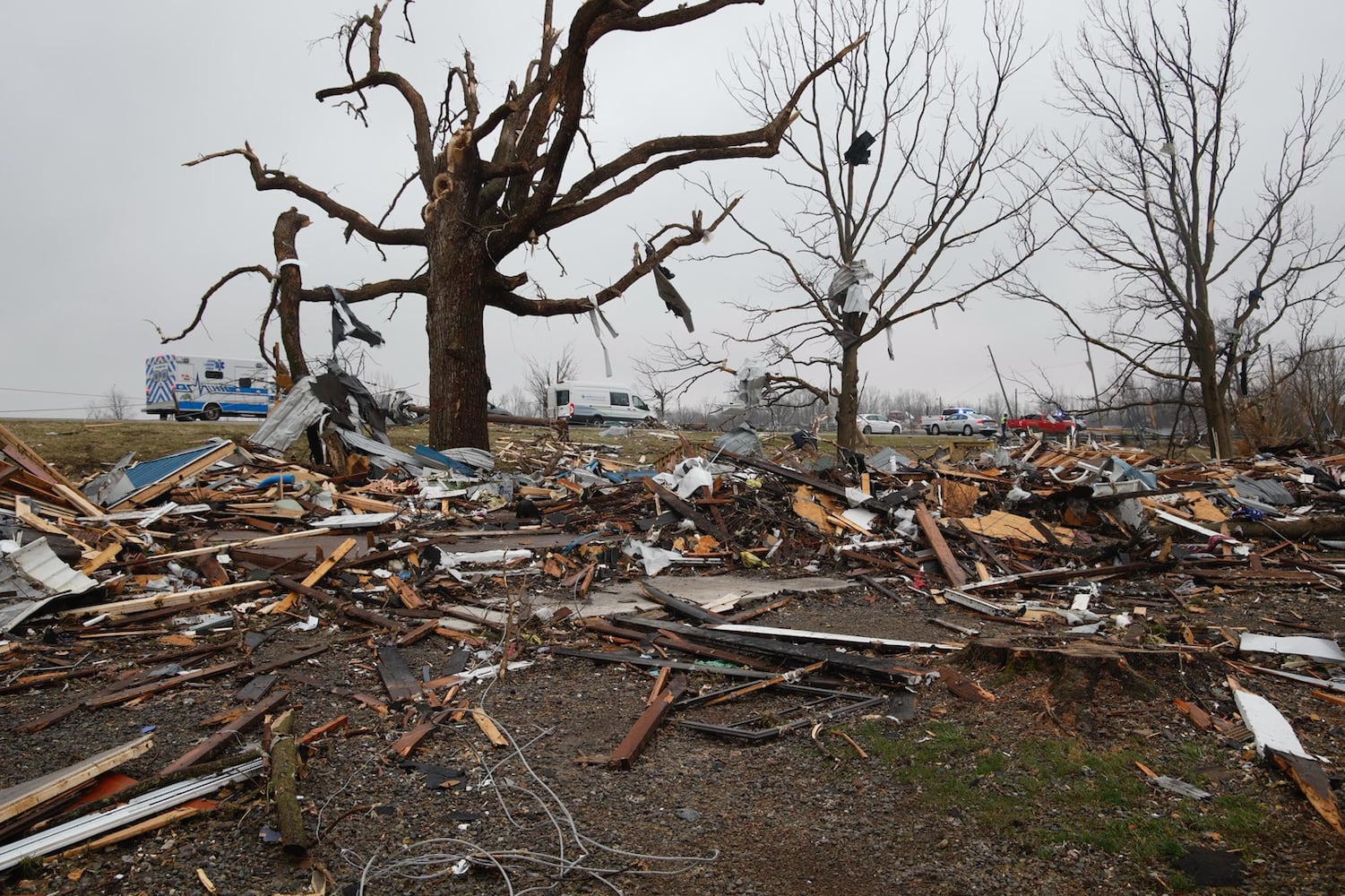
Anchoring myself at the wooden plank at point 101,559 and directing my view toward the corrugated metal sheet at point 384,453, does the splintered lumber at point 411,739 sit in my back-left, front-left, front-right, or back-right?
back-right

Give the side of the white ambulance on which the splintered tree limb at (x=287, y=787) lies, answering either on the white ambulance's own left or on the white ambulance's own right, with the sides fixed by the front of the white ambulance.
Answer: on the white ambulance's own right

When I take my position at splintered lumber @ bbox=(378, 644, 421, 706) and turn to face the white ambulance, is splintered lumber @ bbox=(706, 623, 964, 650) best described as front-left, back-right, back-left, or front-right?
back-right

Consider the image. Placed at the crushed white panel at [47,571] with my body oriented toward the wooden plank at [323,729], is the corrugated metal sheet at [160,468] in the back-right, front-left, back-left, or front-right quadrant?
back-left

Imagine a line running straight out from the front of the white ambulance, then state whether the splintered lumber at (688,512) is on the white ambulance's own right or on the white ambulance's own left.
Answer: on the white ambulance's own right

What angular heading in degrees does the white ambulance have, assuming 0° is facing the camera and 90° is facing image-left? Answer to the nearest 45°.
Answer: approximately 225°
